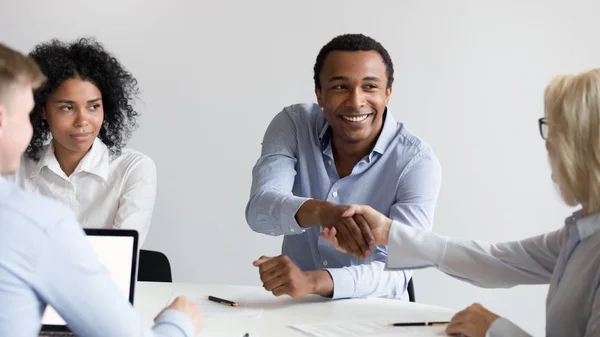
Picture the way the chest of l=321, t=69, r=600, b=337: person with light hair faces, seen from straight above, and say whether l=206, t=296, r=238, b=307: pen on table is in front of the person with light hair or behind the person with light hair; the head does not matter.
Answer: in front

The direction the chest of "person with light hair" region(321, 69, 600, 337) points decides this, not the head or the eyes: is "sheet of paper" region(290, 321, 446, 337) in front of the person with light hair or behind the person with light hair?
in front

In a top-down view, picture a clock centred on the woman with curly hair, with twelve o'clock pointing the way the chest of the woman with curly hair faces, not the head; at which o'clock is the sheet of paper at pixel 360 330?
The sheet of paper is roughly at 11 o'clock from the woman with curly hair.

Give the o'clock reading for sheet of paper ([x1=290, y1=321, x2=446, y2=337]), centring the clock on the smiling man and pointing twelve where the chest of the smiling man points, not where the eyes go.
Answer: The sheet of paper is roughly at 12 o'clock from the smiling man.

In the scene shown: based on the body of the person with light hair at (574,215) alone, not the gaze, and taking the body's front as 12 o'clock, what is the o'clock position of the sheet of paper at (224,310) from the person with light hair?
The sheet of paper is roughly at 11 o'clock from the person with light hair.

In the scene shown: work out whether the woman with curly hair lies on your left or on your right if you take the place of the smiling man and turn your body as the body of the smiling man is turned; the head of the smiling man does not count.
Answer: on your right

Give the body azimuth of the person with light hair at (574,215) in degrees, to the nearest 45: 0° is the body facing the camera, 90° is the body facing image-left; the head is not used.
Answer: approximately 135°

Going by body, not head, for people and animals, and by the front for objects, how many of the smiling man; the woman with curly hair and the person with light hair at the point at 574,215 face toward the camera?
2

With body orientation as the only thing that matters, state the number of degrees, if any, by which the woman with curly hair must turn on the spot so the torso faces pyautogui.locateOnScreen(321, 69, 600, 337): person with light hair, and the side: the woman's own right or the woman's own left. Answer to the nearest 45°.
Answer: approximately 45° to the woman's own left

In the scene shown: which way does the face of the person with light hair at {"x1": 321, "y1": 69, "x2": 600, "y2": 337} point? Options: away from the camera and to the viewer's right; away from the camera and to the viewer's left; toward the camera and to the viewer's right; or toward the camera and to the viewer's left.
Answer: away from the camera and to the viewer's left
